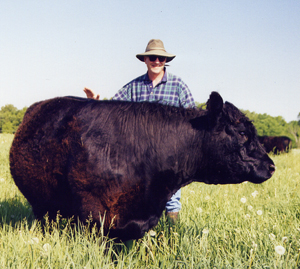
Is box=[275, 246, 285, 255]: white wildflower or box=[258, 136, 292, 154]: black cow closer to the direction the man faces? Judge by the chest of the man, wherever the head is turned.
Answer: the white wildflower

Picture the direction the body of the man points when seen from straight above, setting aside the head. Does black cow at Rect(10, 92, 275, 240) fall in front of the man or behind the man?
in front

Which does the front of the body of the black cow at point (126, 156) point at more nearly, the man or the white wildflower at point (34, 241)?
the man

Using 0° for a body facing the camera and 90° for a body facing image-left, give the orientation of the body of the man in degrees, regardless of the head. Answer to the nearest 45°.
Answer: approximately 0°

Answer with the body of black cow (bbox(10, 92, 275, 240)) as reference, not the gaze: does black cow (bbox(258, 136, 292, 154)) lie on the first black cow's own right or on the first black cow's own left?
on the first black cow's own left

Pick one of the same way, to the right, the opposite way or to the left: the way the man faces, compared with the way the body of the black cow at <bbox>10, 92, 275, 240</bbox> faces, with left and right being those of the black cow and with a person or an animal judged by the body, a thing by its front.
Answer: to the right

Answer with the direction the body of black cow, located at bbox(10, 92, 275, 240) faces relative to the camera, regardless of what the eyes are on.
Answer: to the viewer's right

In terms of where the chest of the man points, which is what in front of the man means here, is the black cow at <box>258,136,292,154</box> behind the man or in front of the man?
behind
